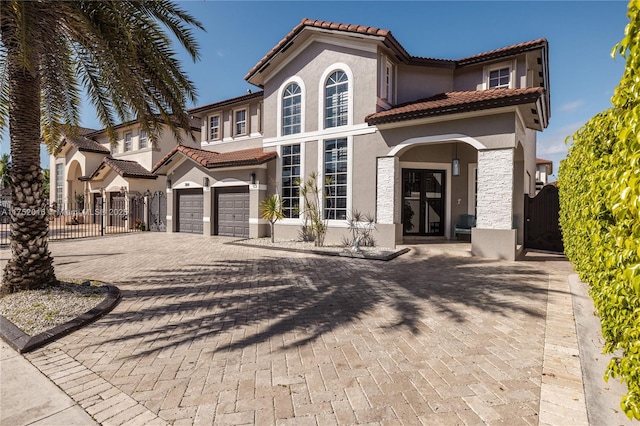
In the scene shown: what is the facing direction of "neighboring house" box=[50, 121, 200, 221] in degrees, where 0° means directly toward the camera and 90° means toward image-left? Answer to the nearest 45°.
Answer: approximately 45°

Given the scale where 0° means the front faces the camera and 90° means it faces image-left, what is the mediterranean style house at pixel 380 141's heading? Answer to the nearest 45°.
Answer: approximately 45°

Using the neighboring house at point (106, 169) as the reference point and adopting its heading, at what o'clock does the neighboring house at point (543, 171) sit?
the neighboring house at point (543, 171) is roughly at 8 o'clock from the neighboring house at point (106, 169).

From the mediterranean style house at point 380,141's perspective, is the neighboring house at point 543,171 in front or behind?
behind

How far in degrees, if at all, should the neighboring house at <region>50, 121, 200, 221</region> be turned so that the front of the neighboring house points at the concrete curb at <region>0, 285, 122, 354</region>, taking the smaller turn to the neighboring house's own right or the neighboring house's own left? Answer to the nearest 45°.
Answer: approximately 45° to the neighboring house's own left

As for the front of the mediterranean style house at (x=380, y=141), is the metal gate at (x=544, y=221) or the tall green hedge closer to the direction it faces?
the tall green hedge

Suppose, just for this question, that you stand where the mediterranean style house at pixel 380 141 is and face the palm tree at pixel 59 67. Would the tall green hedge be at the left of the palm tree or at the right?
left

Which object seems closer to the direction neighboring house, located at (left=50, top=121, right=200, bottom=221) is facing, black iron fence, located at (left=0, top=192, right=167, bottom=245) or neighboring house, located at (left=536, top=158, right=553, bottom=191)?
the black iron fence
